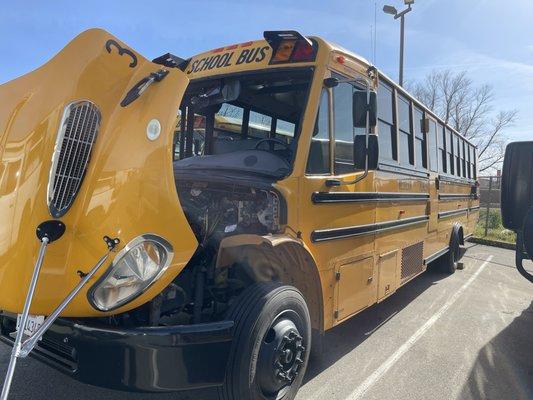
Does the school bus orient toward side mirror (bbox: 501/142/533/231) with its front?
no

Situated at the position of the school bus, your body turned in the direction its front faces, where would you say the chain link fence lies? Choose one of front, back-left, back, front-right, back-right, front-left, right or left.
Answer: back

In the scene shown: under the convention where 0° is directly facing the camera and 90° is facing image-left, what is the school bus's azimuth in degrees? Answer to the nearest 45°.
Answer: approximately 45°

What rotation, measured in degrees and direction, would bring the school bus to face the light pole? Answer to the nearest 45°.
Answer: approximately 180°

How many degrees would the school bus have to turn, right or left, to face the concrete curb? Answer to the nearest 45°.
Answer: approximately 180°

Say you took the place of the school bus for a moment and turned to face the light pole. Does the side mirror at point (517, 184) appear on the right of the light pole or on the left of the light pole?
right
